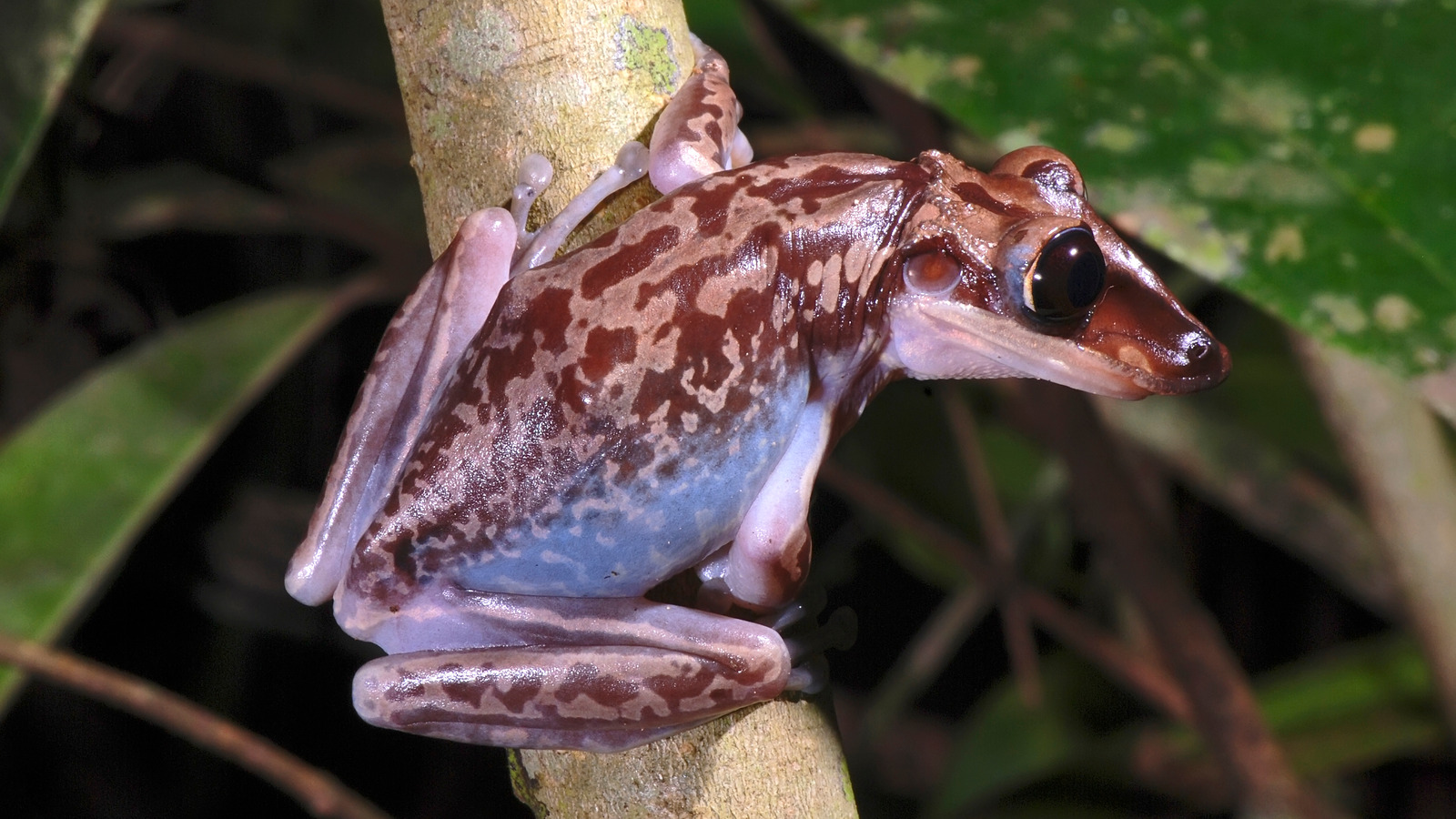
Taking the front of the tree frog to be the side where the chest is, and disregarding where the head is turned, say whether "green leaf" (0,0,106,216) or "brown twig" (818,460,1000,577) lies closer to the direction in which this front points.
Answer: the brown twig

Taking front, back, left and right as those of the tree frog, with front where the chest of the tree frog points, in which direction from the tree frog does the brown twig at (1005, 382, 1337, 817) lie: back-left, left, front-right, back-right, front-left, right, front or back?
front-left

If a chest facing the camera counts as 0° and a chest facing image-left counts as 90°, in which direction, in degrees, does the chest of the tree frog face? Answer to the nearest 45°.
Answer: approximately 270°

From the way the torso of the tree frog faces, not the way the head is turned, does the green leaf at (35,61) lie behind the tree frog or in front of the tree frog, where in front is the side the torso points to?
behind

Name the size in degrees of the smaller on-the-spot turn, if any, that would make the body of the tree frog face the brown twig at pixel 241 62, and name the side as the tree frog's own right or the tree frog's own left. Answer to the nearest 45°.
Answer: approximately 135° to the tree frog's own left

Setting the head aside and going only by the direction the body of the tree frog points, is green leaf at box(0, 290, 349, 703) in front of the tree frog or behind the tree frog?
behind
